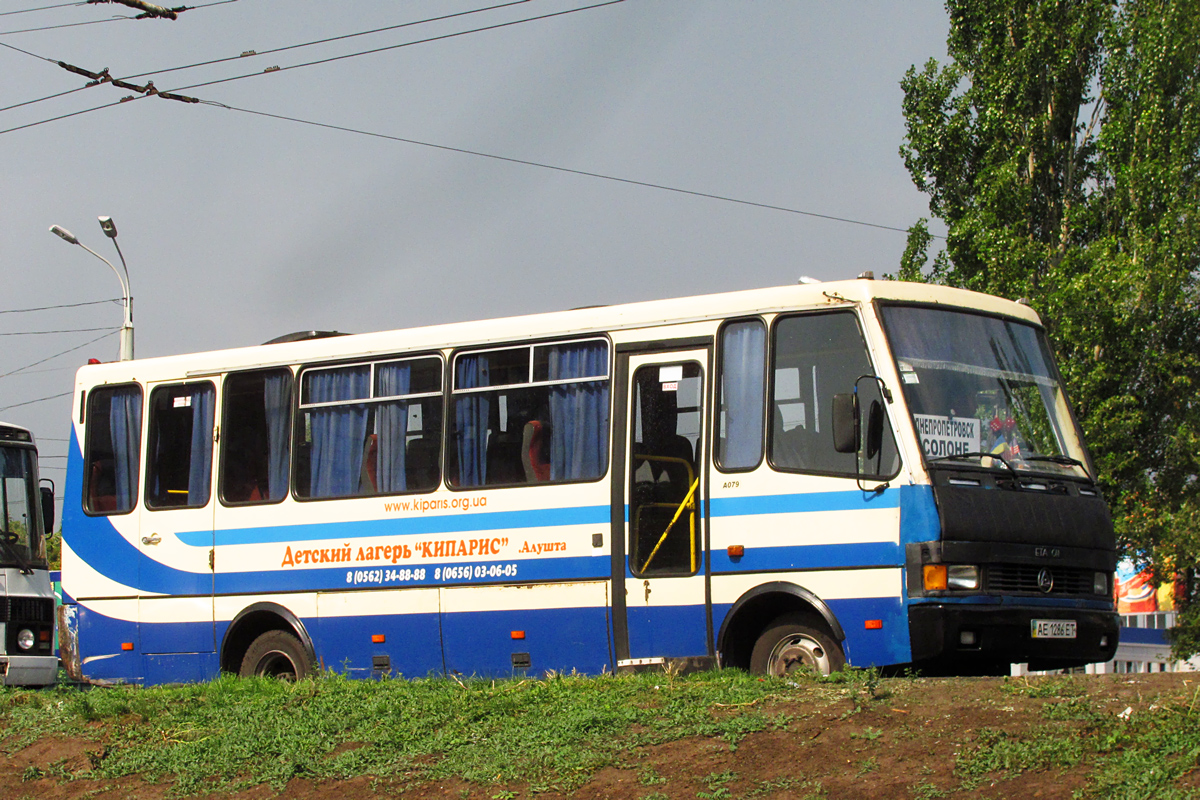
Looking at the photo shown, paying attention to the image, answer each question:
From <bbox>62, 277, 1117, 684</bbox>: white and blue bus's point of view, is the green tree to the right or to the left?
on its left

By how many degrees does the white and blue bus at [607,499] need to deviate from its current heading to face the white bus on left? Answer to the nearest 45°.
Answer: approximately 180°

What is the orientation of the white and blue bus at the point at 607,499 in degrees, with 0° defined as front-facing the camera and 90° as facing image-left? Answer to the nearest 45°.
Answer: approximately 315°
